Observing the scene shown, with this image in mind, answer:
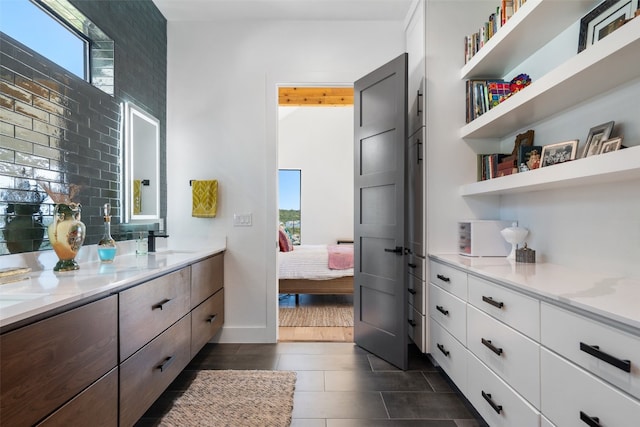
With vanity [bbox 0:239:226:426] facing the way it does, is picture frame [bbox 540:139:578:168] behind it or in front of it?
in front

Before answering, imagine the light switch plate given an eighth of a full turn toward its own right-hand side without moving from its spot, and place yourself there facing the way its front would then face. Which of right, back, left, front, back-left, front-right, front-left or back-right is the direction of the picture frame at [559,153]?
left

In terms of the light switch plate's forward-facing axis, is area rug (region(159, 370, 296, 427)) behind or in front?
in front

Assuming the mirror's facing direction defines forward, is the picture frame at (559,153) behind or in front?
in front

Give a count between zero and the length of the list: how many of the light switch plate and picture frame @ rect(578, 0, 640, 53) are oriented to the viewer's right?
0

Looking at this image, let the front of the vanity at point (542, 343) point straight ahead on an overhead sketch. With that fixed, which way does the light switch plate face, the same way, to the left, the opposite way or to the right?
to the left

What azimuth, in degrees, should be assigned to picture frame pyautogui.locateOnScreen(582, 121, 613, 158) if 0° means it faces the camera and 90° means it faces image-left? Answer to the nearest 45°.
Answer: approximately 45°

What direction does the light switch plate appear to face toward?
toward the camera

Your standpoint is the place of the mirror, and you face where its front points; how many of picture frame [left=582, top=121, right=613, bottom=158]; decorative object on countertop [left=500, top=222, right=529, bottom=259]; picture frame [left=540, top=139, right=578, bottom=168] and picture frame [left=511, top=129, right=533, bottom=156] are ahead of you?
4

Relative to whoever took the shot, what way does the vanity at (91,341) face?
facing the viewer and to the right of the viewer

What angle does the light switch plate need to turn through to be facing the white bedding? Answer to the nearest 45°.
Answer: approximately 135° to its left

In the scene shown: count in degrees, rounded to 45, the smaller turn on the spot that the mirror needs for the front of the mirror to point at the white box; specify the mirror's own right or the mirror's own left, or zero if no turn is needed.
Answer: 0° — it already faces it

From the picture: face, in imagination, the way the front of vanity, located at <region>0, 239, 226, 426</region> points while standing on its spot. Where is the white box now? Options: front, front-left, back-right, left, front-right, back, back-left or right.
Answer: front-left
